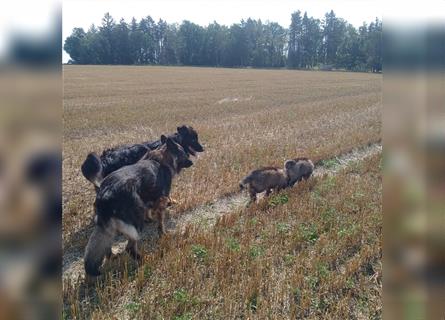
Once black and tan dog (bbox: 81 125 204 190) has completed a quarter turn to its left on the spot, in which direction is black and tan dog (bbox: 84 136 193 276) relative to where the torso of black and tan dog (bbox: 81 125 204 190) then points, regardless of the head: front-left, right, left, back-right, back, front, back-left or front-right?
back

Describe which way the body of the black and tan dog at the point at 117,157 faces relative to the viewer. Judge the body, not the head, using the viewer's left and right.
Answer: facing to the right of the viewer

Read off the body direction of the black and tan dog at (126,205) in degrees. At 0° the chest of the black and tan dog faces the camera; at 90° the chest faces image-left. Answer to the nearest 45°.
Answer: approximately 225°
